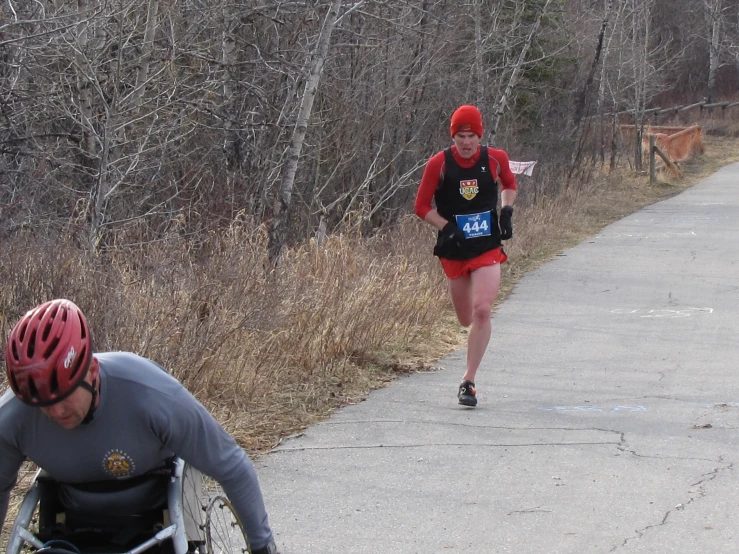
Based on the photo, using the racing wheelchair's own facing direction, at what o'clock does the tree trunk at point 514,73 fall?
The tree trunk is roughly at 7 o'clock from the racing wheelchair.

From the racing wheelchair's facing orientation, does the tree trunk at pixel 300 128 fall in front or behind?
behind

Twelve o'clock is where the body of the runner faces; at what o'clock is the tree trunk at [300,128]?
The tree trunk is roughly at 5 o'clock from the runner.

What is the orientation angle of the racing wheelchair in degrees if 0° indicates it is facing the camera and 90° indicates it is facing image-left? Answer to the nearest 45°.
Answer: approximately 0°

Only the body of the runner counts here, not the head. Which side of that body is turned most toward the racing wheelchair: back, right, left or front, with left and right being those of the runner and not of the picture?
front

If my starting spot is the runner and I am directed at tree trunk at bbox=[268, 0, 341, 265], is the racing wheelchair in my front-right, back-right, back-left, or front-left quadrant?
back-left

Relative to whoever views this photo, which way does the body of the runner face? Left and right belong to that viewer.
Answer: facing the viewer

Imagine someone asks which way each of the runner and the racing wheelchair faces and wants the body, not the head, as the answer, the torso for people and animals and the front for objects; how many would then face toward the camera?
2

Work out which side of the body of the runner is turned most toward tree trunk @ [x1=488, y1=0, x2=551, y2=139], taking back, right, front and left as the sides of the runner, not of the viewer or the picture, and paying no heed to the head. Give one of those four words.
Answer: back

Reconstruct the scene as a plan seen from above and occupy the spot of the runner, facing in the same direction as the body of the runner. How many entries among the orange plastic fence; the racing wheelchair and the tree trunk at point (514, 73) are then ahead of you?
1
